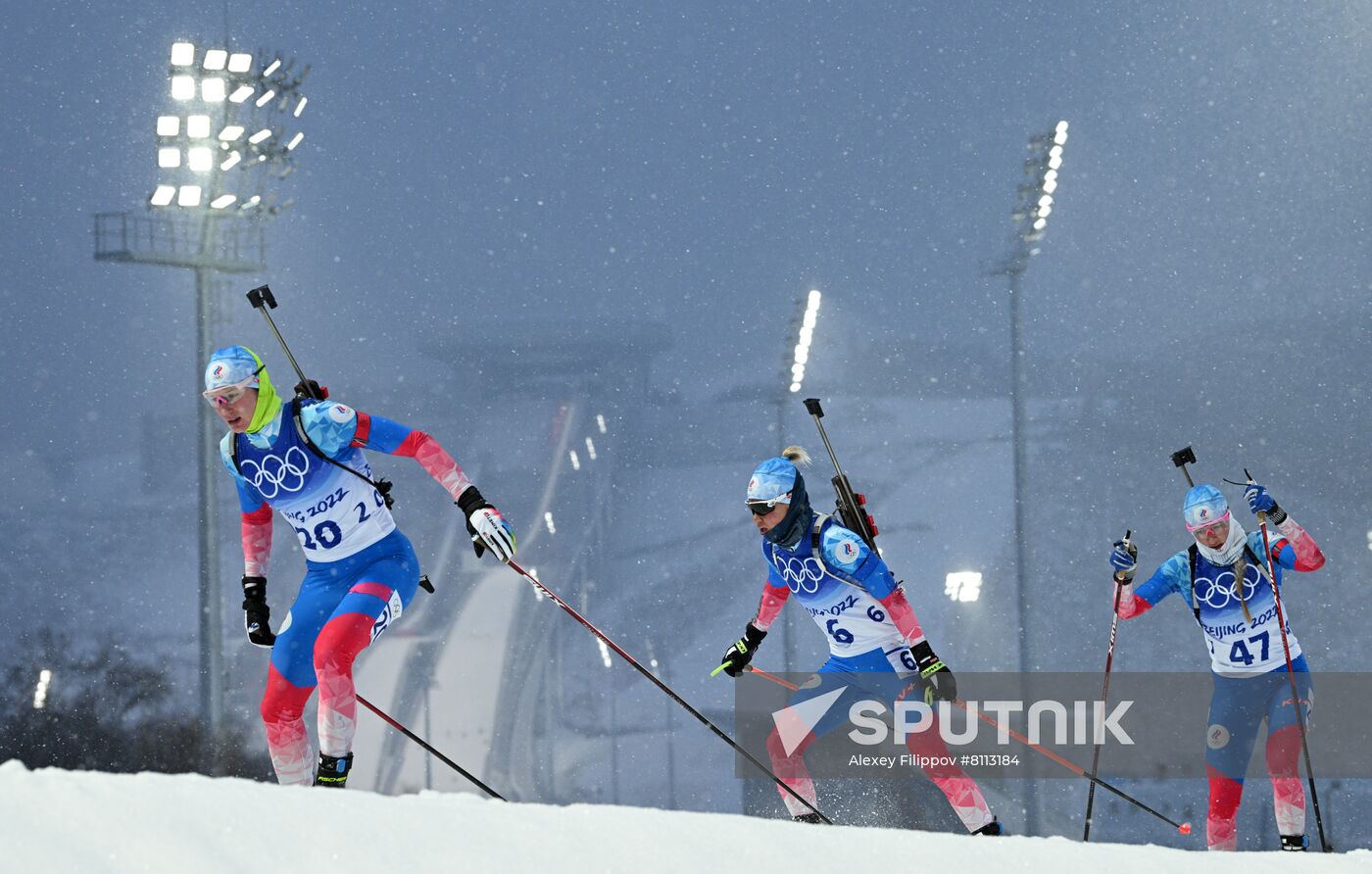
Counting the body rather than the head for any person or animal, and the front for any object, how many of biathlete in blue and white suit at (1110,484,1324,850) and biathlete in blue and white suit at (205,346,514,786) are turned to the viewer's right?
0

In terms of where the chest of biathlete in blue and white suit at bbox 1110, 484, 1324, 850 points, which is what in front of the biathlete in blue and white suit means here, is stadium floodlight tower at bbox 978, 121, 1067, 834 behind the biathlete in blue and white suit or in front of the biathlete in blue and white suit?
behind

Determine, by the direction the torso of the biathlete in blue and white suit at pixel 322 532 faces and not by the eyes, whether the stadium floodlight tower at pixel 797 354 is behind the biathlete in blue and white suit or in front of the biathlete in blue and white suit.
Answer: behind

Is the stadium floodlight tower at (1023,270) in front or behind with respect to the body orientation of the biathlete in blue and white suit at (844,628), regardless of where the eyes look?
behind

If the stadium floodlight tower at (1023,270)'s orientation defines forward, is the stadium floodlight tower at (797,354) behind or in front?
behind

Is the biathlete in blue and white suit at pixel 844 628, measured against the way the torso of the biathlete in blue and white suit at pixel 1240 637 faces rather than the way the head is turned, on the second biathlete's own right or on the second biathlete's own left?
on the second biathlete's own right
